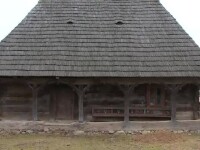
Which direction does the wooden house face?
toward the camera
